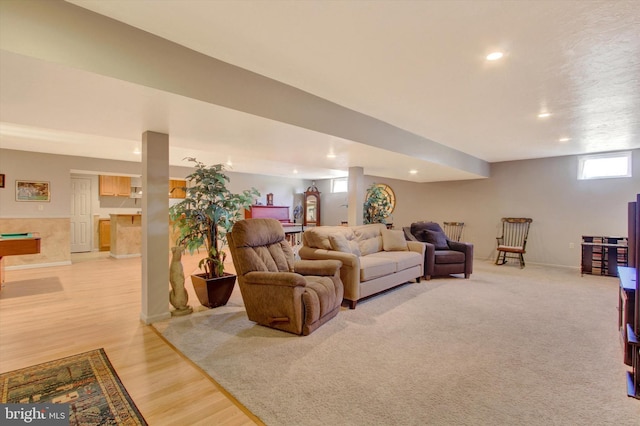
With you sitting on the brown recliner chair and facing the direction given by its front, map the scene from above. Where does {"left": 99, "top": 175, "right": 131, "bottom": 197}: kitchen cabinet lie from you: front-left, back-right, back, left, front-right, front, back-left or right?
back

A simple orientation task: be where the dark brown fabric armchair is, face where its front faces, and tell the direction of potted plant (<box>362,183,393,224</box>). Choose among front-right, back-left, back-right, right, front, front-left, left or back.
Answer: back-right

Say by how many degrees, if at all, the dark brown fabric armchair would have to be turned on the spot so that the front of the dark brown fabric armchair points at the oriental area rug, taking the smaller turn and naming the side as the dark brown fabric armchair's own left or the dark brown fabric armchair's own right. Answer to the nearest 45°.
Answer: approximately 90° to the dark brown fabric armchair's own right

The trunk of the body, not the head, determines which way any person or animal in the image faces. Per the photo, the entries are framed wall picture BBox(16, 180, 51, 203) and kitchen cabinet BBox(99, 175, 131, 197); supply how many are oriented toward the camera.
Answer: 2

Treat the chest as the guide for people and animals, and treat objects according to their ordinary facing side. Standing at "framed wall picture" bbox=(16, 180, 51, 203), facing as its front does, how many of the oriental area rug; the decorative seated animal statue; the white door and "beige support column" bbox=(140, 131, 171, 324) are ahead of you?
3

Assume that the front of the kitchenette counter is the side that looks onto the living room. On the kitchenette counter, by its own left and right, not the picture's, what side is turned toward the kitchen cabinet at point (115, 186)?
back

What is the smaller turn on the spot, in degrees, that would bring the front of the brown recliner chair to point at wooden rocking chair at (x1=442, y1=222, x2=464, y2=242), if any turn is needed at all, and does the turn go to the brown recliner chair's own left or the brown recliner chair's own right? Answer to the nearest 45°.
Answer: approximately 90° to the brown recliner chair's own left
